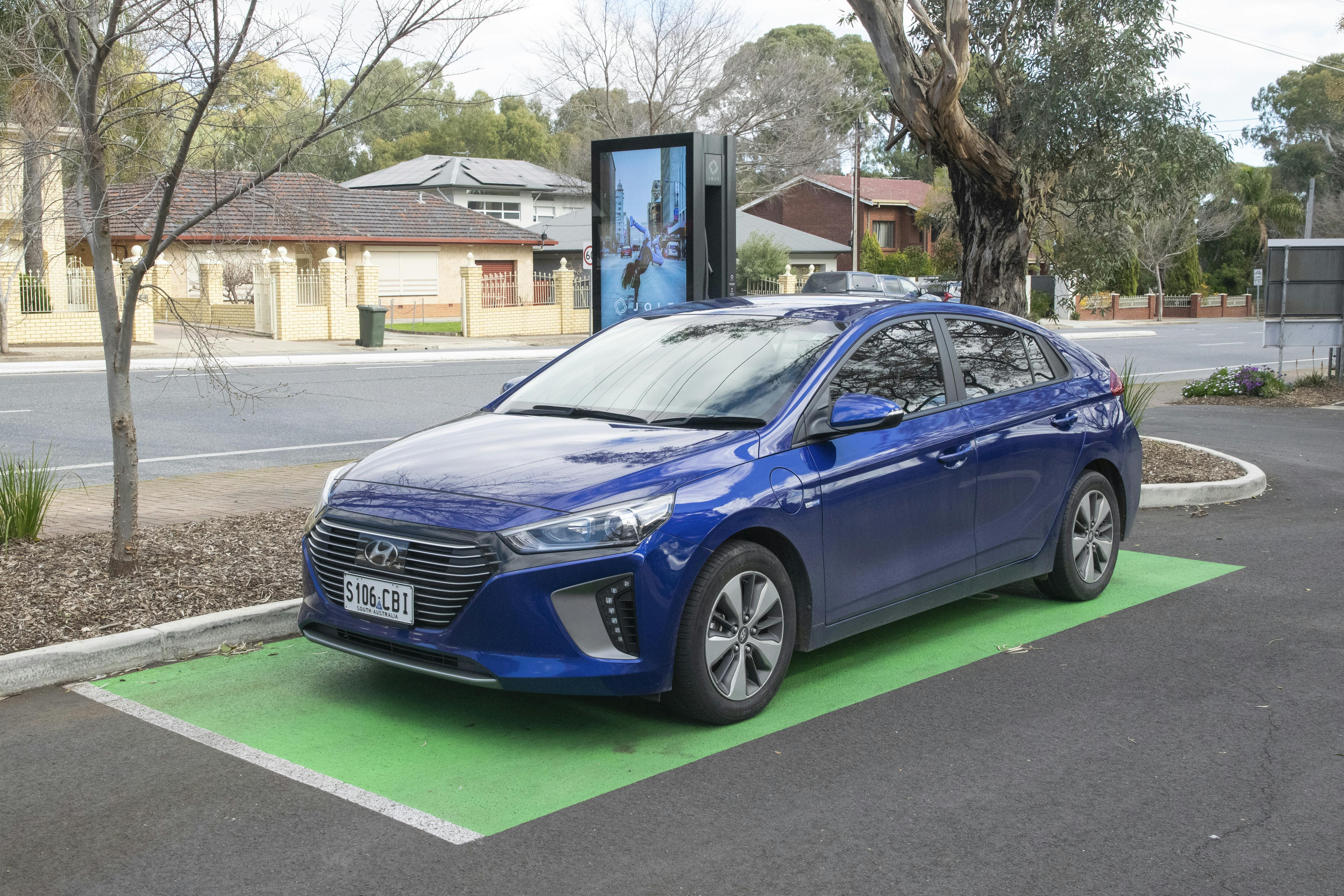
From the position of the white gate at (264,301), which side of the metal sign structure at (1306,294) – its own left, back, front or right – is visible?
left

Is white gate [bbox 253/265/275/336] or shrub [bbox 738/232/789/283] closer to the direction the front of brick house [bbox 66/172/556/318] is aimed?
the white gate

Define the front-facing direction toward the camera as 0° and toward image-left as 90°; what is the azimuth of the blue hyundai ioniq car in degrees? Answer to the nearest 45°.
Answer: approximately 45°

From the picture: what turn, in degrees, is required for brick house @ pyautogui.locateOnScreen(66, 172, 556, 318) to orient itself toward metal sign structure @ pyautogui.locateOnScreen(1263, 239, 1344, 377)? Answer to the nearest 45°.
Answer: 0° — it already faces it

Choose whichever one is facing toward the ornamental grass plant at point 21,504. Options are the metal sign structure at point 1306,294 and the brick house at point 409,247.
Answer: the brick house

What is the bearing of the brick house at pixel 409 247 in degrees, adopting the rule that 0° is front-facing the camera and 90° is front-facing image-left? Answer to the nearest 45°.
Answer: approximately 0°

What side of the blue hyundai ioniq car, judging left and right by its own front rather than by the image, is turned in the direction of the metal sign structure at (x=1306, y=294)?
back

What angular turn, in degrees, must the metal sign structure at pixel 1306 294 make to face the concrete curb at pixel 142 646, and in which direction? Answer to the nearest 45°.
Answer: approximately 180°

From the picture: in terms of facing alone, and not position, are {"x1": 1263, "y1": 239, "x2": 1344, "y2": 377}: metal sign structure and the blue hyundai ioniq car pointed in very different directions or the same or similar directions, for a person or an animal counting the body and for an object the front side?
very different directions

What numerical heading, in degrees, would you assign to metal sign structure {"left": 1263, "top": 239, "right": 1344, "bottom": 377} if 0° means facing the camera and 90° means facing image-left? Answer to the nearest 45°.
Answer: approximately 180°

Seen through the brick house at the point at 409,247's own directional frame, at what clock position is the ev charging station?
The ev charging station is roughly at 12 o'clock from the brick house.

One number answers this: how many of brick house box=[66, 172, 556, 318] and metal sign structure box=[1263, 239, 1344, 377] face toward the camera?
1
